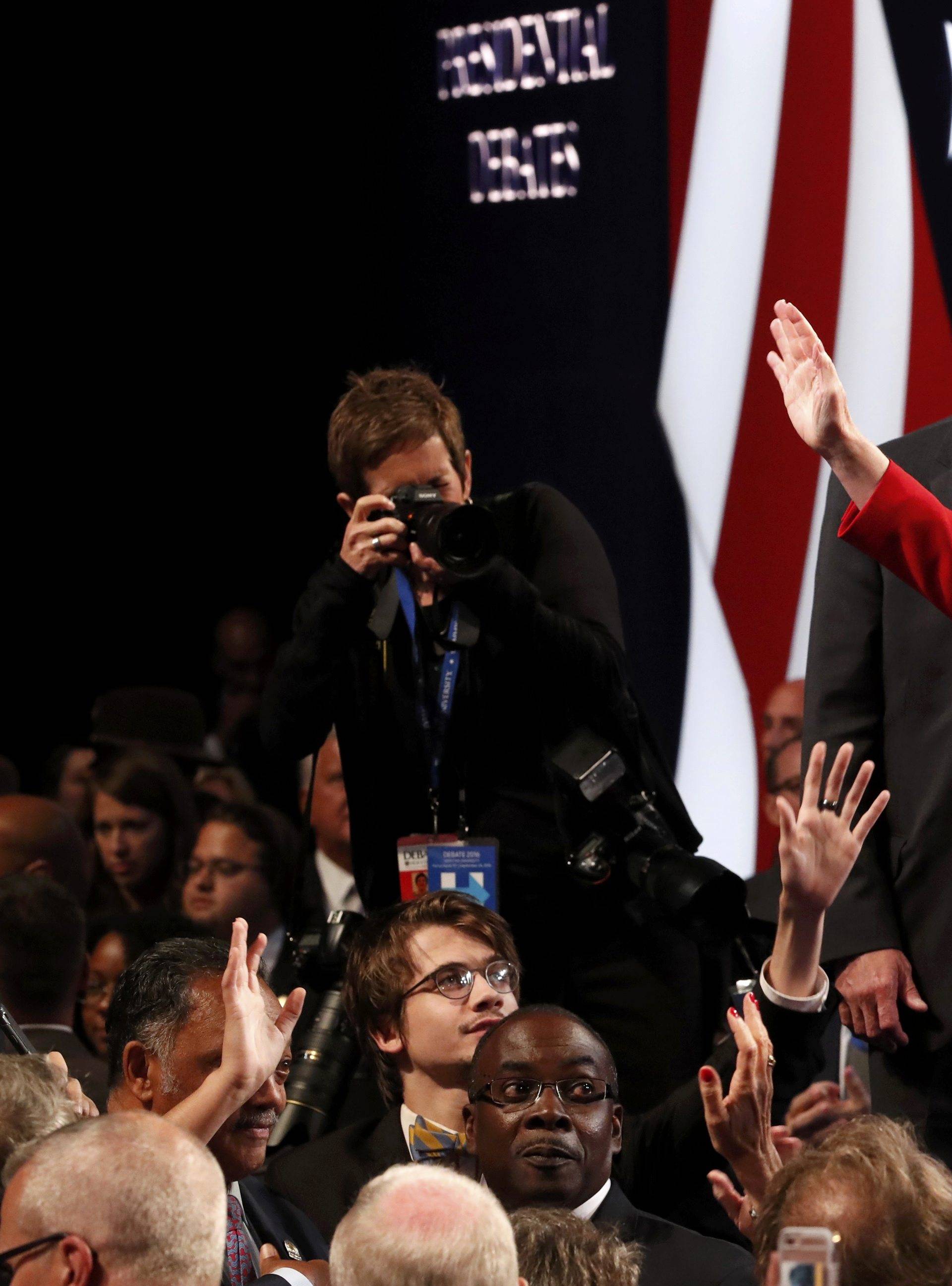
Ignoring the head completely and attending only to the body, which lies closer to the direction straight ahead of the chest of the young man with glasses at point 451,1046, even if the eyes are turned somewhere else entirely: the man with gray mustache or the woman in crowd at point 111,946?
the man with gray mustache

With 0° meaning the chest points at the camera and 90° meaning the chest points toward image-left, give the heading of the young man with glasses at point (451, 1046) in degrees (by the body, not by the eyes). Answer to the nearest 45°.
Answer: approximately 315°

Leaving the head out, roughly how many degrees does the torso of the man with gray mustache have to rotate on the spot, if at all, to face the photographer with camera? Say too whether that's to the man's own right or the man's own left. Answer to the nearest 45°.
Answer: approximately 90° to the man's own left

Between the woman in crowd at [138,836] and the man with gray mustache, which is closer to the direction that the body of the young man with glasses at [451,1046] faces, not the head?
the man with gray mustache

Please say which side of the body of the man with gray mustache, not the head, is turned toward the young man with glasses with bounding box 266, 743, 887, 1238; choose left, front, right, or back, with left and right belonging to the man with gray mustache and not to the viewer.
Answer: left

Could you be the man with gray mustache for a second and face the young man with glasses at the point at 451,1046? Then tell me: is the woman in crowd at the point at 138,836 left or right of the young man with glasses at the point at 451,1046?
left
